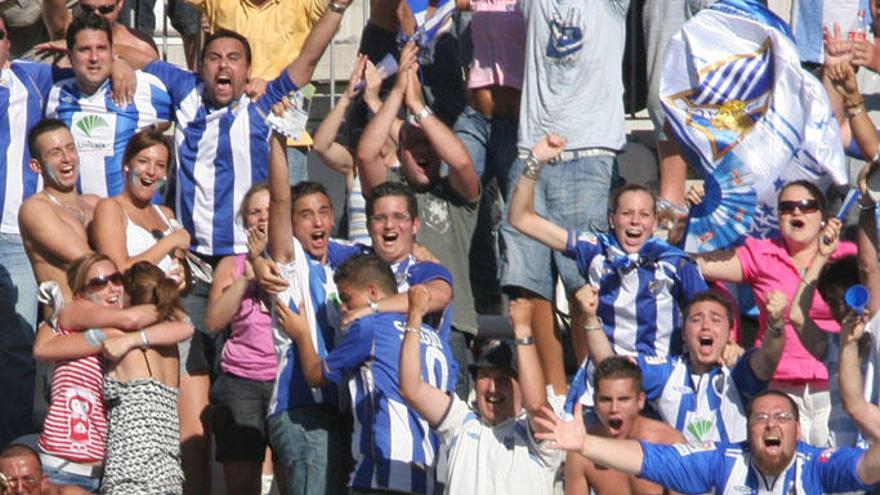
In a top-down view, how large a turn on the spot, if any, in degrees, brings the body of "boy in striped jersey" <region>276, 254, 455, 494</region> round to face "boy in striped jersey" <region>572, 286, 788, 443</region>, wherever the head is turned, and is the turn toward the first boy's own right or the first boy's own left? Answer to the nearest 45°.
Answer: approximately 135° to the first boy's own right

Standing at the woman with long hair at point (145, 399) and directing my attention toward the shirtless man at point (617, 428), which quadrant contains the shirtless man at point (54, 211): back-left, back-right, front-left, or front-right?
back-left

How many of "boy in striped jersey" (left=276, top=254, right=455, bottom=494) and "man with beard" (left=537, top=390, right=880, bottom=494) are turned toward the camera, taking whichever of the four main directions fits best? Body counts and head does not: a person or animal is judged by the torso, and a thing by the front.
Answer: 1

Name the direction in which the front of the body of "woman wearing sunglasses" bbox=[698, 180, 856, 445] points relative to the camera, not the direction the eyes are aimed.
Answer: toward the camera

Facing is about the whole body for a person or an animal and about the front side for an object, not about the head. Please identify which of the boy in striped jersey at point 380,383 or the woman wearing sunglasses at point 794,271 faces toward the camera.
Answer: the woman wearing sunglasses

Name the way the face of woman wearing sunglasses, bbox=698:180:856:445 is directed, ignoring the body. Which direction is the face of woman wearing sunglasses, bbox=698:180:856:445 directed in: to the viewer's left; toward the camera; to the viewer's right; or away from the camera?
toward the camera

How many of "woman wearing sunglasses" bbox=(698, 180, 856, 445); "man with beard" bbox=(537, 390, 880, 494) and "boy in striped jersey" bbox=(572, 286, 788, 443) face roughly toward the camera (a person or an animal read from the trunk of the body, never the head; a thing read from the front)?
3

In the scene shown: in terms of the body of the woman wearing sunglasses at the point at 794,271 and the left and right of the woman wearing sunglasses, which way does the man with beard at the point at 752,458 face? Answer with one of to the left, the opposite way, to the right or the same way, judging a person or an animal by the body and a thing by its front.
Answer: the same way

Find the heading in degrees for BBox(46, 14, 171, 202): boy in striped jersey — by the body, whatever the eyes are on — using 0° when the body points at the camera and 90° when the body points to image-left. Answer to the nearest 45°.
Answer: approximately 0°

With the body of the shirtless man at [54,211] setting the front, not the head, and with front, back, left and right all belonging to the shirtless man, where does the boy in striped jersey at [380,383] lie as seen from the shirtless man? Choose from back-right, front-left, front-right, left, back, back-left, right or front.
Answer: front

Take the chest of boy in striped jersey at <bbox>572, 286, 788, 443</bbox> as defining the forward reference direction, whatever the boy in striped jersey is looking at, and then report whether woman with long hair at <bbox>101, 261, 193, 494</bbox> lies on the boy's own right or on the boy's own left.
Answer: on the boy's own right

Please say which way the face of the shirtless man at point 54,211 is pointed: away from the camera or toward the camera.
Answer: toward the camera

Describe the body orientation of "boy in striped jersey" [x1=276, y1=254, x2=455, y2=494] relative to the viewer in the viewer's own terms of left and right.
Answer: facing away from the viewer and to the left of the viewer

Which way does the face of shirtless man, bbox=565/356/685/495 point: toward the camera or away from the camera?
toward the camera

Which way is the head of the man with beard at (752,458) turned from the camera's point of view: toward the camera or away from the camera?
toward the camera

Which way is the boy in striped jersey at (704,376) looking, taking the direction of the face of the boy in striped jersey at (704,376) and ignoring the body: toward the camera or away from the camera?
toward the camera

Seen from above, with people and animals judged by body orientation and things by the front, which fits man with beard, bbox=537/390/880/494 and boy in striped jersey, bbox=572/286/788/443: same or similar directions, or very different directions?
same or similar directions
